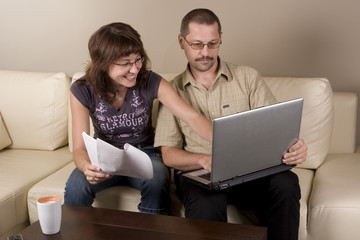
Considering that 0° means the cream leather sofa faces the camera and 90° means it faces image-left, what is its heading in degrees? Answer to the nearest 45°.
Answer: approximately 0°

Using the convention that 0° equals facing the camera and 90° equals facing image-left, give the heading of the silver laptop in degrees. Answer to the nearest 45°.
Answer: approximately 135°

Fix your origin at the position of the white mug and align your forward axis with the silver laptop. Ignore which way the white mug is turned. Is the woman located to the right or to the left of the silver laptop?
left

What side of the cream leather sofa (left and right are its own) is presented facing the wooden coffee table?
front

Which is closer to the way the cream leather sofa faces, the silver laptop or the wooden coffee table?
the wooden coffee table

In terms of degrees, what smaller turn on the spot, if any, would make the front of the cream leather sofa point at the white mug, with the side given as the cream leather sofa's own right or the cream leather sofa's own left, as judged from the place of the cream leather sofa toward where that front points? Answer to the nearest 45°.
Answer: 0° — it already faces it

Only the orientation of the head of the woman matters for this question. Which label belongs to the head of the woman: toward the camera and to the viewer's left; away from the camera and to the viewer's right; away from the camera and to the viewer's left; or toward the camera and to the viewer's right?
toward the camera and to the viewer's right

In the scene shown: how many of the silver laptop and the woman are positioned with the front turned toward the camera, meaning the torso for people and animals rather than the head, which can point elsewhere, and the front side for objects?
1
